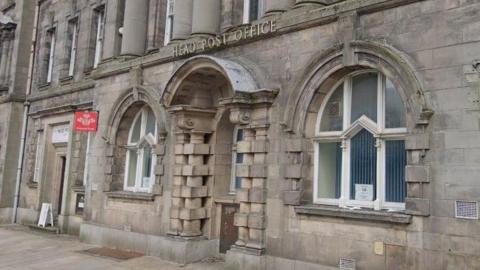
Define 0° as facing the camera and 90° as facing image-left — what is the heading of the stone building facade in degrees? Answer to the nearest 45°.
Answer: approximately 45°

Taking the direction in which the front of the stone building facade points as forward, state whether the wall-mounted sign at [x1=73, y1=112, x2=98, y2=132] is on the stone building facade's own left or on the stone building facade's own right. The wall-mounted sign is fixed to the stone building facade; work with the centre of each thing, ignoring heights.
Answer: on the stone building facade's own right
